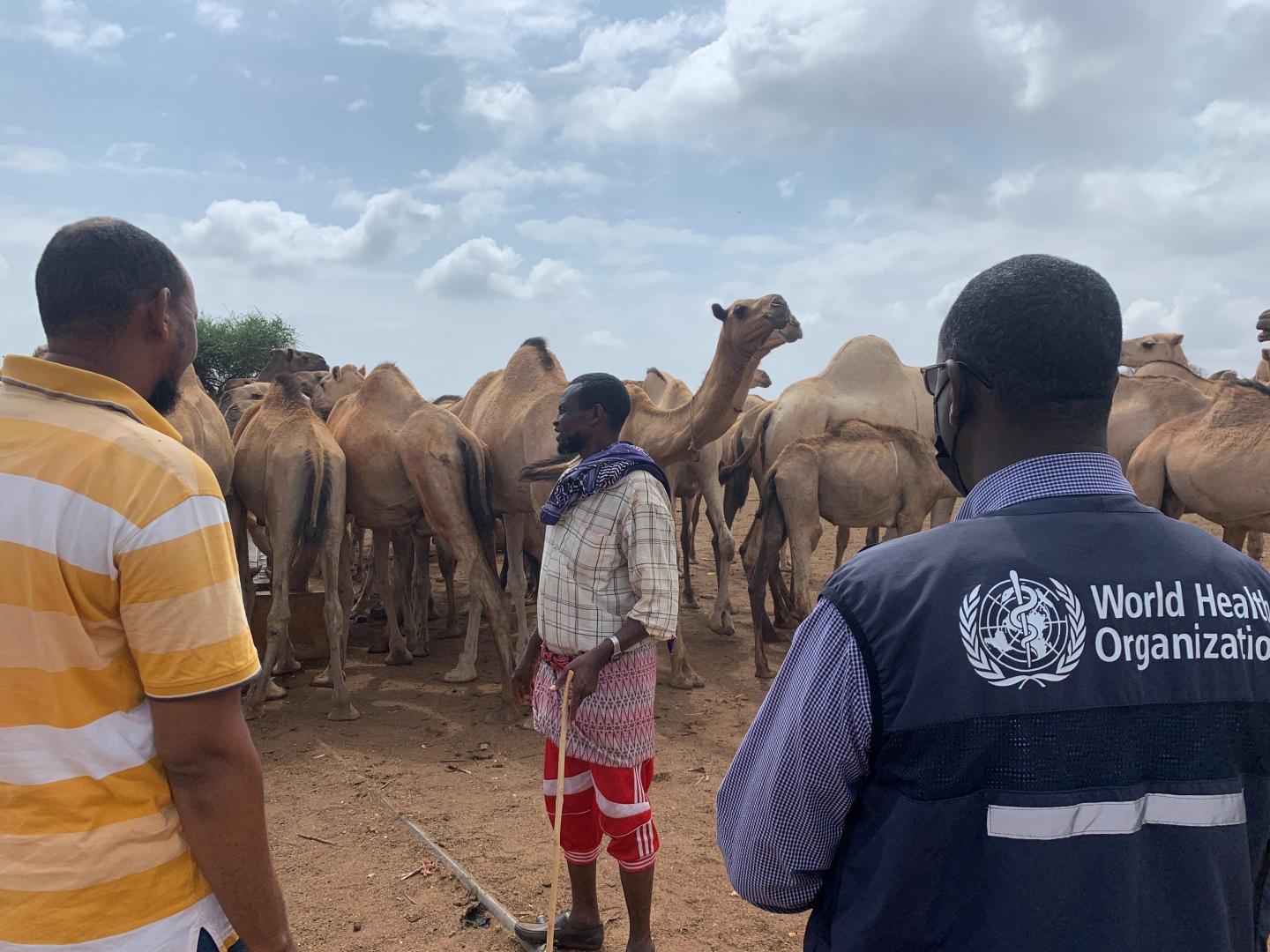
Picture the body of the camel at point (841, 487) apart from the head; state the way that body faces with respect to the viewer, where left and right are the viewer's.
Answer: facing to the right of the viewer

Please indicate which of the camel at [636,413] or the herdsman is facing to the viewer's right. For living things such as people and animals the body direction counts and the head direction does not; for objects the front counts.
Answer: the camel

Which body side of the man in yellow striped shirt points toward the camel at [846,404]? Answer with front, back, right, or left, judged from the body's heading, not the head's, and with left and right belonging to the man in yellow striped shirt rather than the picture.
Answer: front

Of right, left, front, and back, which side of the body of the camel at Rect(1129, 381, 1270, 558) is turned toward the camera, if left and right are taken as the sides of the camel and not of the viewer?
right

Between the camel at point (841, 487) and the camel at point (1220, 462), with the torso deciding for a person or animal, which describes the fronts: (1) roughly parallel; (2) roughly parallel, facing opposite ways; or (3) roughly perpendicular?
roughly parallel

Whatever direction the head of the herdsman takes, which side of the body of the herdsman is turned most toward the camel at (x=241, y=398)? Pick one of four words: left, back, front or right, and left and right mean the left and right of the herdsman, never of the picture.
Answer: right

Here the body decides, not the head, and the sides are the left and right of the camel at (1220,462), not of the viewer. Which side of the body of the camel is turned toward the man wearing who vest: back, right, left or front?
right

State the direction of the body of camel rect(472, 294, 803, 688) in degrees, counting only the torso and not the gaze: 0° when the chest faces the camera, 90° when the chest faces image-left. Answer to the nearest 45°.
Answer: approximately 270°

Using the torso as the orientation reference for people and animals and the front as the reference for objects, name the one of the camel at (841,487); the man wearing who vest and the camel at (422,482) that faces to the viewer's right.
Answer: the camel at (841,487)

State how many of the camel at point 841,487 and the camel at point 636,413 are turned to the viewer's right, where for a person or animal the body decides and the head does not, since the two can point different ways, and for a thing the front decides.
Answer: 2

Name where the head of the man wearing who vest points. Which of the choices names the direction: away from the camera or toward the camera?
away from the camera

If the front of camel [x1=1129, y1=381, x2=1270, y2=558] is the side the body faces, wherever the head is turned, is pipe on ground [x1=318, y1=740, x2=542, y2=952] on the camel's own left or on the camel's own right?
on the camel's own right

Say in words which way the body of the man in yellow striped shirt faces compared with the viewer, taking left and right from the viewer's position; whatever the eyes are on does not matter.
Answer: facing away from the viewer and to the right of the viewer

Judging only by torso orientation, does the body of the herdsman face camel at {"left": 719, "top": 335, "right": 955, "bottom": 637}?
no
